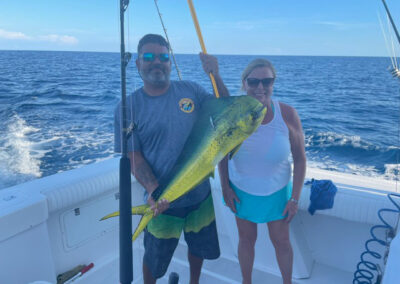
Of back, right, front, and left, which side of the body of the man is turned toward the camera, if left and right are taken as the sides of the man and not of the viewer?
front

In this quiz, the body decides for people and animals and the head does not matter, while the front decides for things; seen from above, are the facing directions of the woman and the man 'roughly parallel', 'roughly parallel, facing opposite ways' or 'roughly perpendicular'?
roughly parallel

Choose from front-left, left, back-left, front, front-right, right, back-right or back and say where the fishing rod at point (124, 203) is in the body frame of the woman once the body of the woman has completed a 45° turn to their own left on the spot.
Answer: right

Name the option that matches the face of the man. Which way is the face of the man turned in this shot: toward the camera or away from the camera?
toward the camera

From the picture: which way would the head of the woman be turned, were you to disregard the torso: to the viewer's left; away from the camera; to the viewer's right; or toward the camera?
toward the camera

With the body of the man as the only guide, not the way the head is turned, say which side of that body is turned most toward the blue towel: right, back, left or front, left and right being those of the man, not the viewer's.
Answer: left

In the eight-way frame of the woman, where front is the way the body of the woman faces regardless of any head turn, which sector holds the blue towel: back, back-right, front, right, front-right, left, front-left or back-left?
back-left

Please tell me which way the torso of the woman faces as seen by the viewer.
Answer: toward the camera

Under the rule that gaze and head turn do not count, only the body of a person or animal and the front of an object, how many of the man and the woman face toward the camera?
2

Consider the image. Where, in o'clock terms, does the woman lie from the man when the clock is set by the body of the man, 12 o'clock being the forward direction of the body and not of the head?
The woman is roughly at 9 o'clock from the man.

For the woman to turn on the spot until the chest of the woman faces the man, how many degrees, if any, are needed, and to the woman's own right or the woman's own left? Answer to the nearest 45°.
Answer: approximately 90° to the woman's own right
